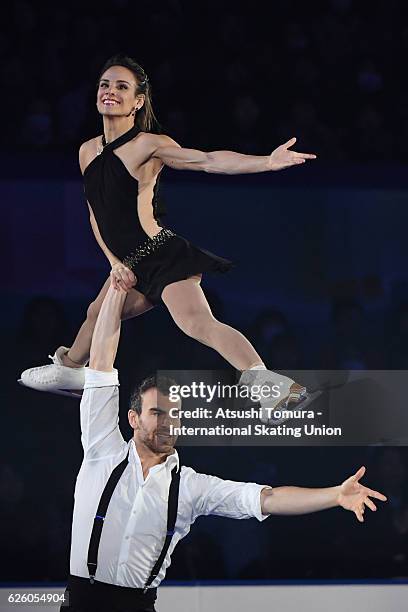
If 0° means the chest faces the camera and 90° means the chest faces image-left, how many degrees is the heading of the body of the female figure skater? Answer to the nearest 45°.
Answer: approximately 45°

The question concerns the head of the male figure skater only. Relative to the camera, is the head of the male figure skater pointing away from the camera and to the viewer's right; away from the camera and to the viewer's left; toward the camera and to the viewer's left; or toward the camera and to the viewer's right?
toward the camera and to the viewer's right

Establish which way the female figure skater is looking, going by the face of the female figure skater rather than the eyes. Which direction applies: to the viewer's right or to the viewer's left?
to the viewer's left
